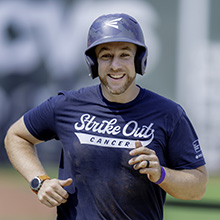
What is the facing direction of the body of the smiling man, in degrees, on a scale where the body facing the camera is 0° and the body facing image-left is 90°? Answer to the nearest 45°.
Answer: approximately 0°
